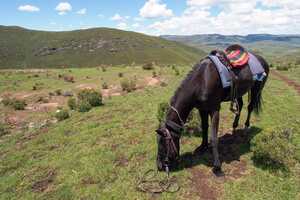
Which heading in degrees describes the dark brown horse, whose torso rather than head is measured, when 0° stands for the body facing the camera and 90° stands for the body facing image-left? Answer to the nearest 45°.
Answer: approximately 45°

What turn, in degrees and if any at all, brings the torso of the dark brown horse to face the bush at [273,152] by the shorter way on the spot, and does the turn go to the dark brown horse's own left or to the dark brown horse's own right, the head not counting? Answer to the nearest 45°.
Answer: approximately 135° to the dark brown horse's own left

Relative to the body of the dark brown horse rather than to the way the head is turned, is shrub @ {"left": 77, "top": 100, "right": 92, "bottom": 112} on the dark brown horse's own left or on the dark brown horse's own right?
on the dark brown horse's own right

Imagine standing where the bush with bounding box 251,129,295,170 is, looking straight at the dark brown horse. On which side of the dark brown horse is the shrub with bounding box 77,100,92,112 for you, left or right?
right
